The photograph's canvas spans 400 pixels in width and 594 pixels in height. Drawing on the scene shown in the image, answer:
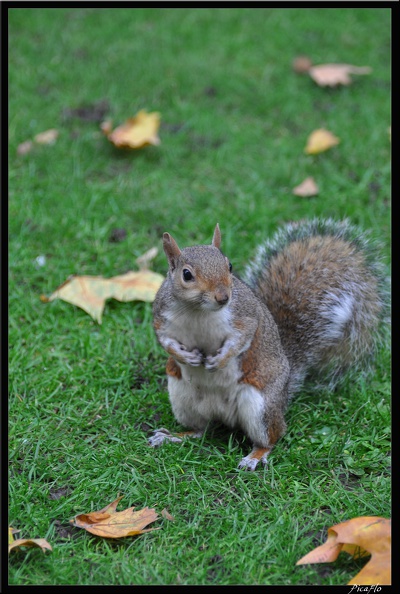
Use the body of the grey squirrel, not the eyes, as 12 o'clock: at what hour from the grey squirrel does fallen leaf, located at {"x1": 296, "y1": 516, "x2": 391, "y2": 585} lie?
The fallen leaf is roughly at 10 o'clock from the grey squirrel.

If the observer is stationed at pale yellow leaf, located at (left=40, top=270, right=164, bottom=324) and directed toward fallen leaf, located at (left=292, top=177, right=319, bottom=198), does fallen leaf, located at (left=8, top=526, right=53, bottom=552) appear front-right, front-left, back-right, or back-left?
back-right

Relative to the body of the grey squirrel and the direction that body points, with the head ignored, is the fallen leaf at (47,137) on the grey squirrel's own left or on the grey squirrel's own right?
on the grey squirrel's own right

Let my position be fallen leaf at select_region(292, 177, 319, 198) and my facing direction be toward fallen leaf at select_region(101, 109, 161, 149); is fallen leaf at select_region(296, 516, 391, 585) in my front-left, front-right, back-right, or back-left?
back-left

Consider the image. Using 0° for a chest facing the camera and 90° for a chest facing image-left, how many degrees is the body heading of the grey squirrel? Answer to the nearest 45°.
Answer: approximately 45°

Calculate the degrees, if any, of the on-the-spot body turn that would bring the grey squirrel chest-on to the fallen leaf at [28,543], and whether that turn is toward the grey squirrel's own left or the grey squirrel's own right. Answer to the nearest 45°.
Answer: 0° — it already faces it

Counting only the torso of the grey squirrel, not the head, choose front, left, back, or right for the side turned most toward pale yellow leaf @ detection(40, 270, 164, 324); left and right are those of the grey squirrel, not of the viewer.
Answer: right

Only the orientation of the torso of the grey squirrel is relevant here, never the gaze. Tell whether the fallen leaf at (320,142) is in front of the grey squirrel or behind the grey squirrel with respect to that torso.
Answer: behind

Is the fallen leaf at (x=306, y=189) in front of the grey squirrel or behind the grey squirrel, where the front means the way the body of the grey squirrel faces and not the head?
behind

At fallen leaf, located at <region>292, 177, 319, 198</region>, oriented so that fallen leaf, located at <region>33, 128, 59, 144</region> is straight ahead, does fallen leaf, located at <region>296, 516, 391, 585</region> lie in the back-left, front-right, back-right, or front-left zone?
back-left

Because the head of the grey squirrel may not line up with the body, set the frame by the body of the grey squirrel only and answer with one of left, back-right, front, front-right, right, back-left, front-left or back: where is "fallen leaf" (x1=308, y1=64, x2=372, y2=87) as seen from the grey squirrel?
back-right
